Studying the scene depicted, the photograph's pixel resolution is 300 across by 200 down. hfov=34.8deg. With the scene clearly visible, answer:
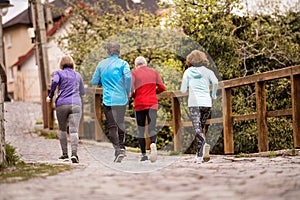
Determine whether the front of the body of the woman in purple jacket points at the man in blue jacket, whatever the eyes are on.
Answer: no

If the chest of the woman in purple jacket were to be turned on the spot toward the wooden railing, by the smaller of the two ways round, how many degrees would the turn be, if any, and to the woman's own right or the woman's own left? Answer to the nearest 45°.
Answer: approximately 90° to the woman's own right

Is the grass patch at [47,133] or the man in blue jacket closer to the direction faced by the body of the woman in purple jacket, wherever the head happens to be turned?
the grass patch

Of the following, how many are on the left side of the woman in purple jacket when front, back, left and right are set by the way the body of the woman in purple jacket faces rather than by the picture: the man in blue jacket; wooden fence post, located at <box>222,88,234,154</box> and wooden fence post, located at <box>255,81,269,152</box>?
0

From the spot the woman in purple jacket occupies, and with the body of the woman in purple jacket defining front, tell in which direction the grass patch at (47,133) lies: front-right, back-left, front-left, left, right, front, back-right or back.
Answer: front

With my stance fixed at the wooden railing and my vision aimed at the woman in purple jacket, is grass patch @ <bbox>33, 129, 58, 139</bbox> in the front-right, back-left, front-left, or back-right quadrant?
front-right

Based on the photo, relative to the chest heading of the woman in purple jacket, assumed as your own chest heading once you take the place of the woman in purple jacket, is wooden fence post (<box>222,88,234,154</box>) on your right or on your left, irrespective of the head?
on your right

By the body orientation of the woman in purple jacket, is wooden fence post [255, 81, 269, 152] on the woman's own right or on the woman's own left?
on the woman's own right

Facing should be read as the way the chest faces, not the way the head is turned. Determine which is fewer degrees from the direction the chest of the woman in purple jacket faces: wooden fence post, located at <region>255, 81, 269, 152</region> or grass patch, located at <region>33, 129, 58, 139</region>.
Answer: the grass patch

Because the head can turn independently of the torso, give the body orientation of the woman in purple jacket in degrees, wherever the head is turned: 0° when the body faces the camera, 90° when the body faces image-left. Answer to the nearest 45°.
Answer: approximately 180°

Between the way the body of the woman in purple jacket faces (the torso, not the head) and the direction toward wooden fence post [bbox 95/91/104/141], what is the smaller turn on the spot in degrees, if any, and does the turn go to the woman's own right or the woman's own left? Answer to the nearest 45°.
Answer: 0° — they already face it
